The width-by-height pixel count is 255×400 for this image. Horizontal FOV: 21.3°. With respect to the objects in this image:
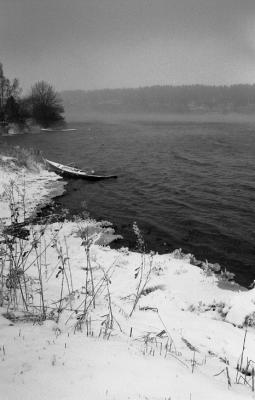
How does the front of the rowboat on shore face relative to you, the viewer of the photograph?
facing to the left of the viewer
